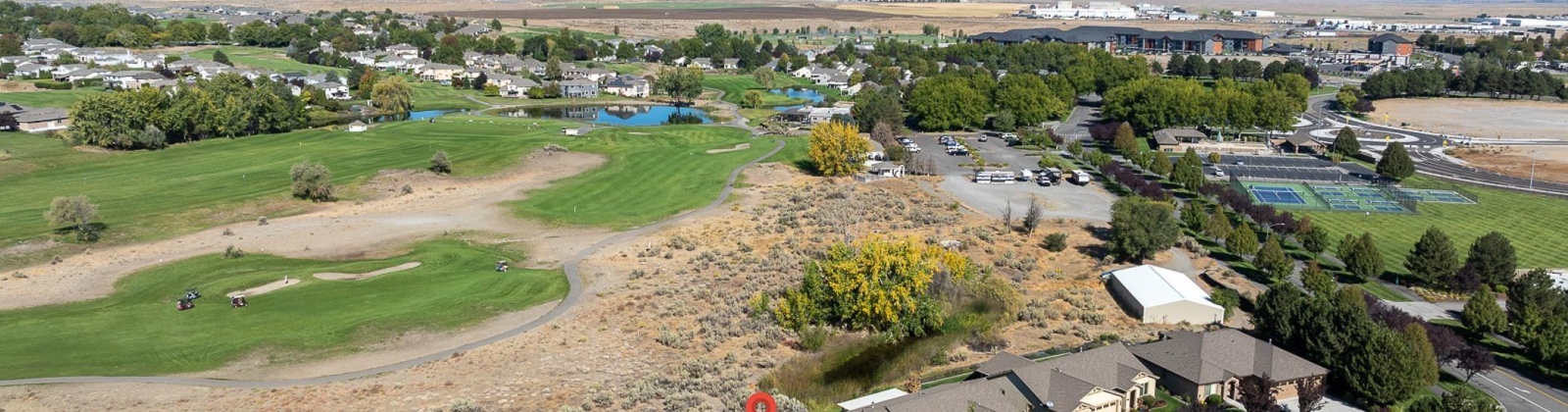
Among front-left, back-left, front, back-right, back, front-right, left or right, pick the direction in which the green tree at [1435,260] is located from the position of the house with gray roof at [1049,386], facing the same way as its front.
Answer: left

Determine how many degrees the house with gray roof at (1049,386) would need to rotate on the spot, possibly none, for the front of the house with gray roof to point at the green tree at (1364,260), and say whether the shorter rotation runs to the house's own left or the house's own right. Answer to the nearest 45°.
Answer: approximately 90° to the house's own left

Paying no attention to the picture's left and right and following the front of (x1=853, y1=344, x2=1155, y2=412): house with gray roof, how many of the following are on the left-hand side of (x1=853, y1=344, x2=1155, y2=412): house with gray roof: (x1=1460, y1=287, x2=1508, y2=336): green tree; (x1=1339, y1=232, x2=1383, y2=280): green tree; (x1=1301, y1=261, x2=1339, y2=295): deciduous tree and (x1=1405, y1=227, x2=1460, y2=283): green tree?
4

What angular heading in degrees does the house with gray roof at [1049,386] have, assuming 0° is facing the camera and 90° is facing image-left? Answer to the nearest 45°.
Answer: approximately 315°

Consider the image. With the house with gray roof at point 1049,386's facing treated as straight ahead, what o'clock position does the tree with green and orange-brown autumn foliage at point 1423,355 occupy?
The tree with green and orange-brown autumn foliage is roughly at 10 o'clock from the house with gray roof.

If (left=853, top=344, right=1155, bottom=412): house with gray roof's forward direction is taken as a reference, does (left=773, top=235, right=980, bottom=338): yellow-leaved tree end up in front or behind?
behind

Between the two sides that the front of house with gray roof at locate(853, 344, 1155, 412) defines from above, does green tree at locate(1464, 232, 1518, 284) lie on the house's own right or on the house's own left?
on the house's own left

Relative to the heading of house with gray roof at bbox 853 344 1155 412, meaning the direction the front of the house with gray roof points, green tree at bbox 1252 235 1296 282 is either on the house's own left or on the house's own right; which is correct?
on the house's own left

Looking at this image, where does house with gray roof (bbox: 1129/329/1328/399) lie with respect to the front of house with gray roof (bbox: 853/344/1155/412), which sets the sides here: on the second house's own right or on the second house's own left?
on the second house's own left

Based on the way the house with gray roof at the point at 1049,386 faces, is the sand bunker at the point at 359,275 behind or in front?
behind

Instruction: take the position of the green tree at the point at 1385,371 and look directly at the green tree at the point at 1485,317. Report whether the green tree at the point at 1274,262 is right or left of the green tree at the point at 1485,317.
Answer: left

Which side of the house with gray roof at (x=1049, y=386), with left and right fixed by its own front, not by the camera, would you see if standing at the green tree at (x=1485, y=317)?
left
